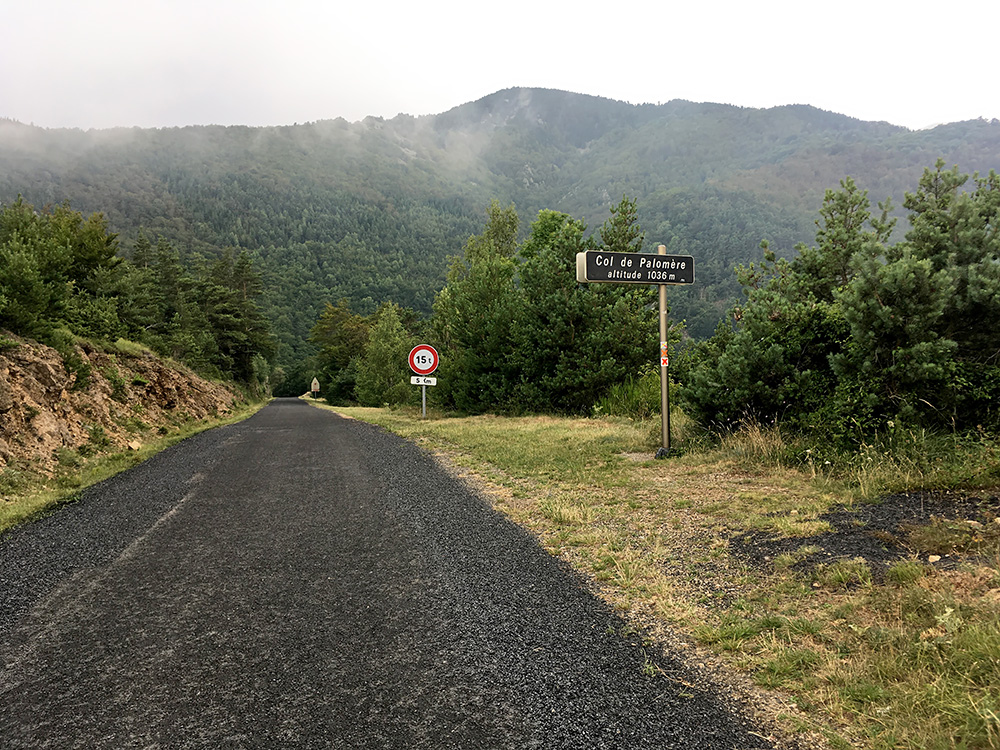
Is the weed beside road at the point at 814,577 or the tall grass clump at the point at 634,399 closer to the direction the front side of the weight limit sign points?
the weed beside road

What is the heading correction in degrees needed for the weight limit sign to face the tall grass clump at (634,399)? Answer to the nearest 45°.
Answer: approximately 45° to its left

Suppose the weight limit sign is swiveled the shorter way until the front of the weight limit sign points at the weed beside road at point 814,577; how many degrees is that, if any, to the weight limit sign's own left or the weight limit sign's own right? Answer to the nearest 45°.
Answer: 0° — it already faces it

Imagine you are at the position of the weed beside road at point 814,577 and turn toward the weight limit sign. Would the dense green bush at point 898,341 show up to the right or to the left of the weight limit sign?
right

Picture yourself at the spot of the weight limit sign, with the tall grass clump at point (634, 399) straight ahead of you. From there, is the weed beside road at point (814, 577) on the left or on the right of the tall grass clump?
right

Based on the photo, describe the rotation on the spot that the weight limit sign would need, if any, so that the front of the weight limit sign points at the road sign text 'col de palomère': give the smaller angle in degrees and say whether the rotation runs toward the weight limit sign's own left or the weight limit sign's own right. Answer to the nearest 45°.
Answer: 0° — it already faces it

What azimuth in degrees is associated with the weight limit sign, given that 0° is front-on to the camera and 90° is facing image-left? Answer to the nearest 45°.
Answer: approximately 0°

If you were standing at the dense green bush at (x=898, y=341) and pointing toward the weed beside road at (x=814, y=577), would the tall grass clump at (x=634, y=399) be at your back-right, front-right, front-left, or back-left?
back-right
